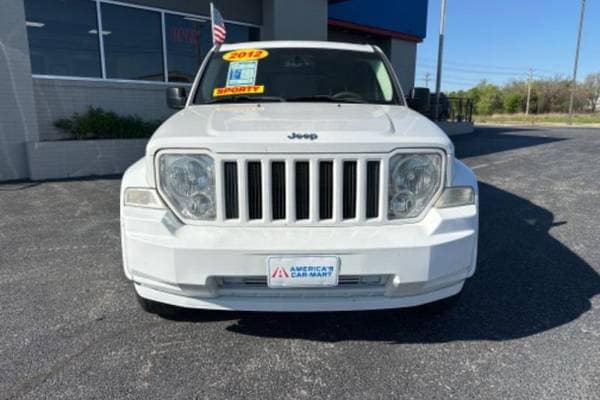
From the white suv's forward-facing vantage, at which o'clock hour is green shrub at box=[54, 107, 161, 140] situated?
The green shrub is roughly at 5 o'clock from the white suv.

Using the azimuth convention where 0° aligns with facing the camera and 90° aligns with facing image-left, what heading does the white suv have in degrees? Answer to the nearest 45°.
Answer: approximately 0°
